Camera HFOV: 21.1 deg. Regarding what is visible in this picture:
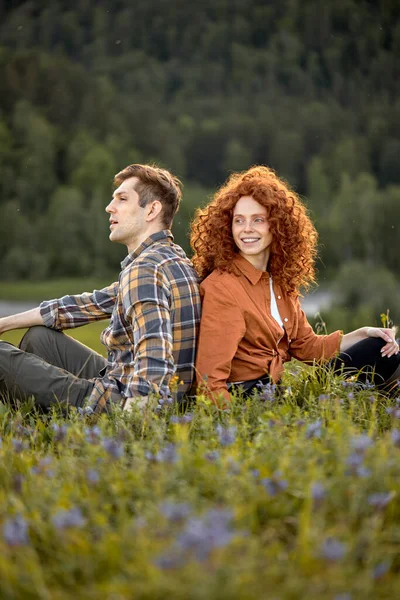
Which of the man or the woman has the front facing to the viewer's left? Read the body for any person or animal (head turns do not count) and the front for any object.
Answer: the man

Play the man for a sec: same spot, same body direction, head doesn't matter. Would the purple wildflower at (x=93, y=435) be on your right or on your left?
on your left

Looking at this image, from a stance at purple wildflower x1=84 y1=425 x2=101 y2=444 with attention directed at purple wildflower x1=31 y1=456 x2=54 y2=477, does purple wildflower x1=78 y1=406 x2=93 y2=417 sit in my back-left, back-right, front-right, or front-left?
back-right

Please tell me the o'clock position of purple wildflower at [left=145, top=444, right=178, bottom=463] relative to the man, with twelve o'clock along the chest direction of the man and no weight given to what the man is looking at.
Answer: The purple wildflower is roughly at 9 o'clock from the man.

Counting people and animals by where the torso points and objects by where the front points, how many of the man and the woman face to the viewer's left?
1

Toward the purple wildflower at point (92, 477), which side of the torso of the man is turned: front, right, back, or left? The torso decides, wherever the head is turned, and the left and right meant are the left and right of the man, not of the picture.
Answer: left

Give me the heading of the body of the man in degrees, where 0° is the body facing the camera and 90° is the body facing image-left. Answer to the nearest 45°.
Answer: approximately 90°

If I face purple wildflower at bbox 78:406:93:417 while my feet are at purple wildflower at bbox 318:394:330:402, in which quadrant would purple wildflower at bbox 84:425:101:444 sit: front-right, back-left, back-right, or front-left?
front-left

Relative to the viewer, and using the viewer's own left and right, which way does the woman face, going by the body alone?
facing the viewer and to the right of the viewer

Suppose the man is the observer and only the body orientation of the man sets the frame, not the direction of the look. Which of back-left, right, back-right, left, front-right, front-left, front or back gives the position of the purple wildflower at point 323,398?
back-left

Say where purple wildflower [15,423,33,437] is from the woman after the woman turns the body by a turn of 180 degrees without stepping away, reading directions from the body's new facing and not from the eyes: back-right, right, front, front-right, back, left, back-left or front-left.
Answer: left

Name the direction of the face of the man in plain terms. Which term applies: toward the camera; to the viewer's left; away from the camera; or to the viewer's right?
to the viewer's left

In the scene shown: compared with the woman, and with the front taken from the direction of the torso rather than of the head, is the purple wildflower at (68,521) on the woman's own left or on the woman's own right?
on the woman's own right

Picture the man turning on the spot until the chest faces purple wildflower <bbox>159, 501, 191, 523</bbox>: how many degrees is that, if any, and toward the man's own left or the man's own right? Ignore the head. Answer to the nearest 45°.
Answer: approximately 90° to the man's own left

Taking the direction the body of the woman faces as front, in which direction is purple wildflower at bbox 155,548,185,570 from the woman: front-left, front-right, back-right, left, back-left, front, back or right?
front-right
